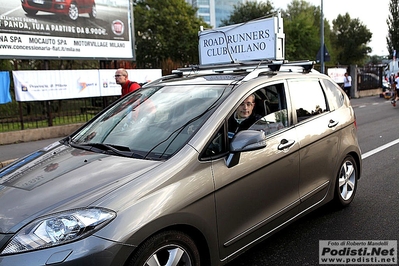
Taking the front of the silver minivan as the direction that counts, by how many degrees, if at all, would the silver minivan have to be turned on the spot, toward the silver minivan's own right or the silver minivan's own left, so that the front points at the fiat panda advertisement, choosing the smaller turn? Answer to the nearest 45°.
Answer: approximately 135° to the silver minivan's own right

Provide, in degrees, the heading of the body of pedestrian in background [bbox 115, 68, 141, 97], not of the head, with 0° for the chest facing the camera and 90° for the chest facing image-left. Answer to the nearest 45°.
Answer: approximately 45°

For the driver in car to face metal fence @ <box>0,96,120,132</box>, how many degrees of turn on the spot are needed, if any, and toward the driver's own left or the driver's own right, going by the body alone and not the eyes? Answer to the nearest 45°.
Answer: approximately 90° to the driver's own right

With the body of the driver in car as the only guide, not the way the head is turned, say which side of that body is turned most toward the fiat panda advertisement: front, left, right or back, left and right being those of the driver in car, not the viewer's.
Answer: right

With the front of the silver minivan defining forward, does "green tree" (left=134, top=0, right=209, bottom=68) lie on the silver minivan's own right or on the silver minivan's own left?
on the silver minivan's own right

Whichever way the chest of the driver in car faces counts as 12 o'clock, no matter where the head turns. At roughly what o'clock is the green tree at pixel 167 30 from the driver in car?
The green tree is roughly at 4 o'clock from the driver in car.

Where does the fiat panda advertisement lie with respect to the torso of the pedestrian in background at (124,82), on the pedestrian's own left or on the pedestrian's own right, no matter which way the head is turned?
on the pedestrian's own right
